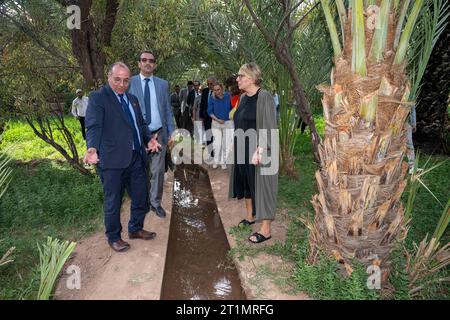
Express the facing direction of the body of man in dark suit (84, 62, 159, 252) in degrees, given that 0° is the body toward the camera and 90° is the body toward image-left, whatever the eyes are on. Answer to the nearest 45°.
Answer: approximately 315°

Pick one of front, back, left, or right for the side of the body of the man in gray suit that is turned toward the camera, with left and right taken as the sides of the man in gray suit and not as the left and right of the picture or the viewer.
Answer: front

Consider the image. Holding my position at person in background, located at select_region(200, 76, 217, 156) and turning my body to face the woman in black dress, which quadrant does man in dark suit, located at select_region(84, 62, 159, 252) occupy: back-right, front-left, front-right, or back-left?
front-right

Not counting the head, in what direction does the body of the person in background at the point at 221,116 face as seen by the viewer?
toward the camera

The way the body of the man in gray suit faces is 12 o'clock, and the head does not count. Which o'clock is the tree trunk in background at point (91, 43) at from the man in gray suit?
The tree trunk in background is roughly at 5 o'clock from the man in gray suit.

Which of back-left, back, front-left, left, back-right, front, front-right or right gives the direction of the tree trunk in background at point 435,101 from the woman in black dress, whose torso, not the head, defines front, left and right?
back

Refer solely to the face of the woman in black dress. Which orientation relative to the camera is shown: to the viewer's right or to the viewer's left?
to the viewer's left

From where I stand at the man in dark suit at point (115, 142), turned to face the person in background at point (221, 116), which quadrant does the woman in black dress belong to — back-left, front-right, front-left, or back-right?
front-right

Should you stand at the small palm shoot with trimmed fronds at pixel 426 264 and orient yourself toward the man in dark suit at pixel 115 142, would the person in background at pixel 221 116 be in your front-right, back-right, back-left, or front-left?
front-right

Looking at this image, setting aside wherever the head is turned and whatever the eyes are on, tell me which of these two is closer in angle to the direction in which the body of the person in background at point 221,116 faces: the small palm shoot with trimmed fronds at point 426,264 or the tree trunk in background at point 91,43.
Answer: the small palm shoot with trimmed fronds

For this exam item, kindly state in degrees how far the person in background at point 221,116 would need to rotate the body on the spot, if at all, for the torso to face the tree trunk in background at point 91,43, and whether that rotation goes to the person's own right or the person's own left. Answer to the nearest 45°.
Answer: approximately 90° to the person's own right

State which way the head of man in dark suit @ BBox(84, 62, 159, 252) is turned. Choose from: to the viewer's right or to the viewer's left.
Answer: to the viewer's right

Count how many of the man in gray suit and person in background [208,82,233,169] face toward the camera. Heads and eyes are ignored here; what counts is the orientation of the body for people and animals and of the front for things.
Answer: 2
